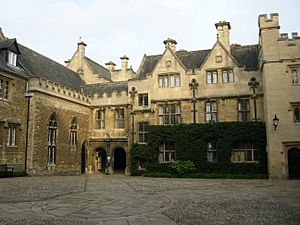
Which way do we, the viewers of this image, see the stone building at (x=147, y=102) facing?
facing the viewer
